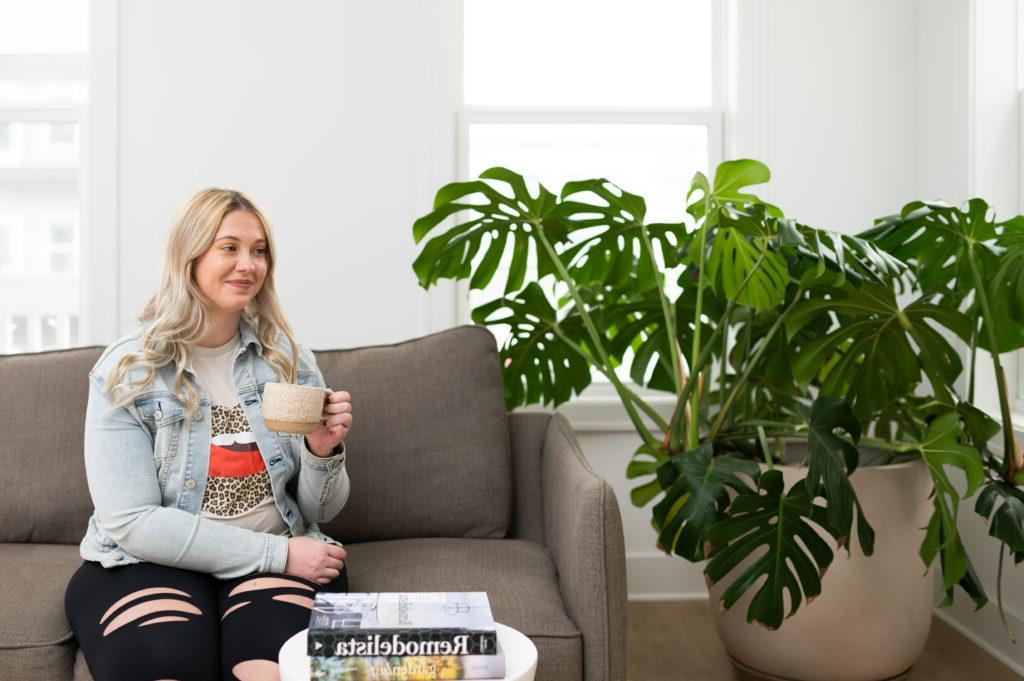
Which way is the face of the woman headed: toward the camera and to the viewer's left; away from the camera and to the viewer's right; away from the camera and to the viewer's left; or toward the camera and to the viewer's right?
toward the camera and to the viewer's right

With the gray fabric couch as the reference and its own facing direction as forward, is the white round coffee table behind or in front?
in front

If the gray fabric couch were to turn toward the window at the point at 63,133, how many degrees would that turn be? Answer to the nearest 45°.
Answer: approximately 135° to its right

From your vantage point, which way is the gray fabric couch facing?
toward the camera

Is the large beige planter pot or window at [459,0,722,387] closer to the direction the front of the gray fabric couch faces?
the large beige planter pot

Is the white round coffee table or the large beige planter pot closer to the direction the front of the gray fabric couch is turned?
the white round coffee table

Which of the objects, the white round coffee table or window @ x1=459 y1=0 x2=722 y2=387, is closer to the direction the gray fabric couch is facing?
the white round coffee table

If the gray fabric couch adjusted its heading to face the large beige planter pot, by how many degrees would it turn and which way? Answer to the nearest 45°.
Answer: approximately 90° to its left

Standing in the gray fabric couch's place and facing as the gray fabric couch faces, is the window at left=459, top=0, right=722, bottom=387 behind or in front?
behind
